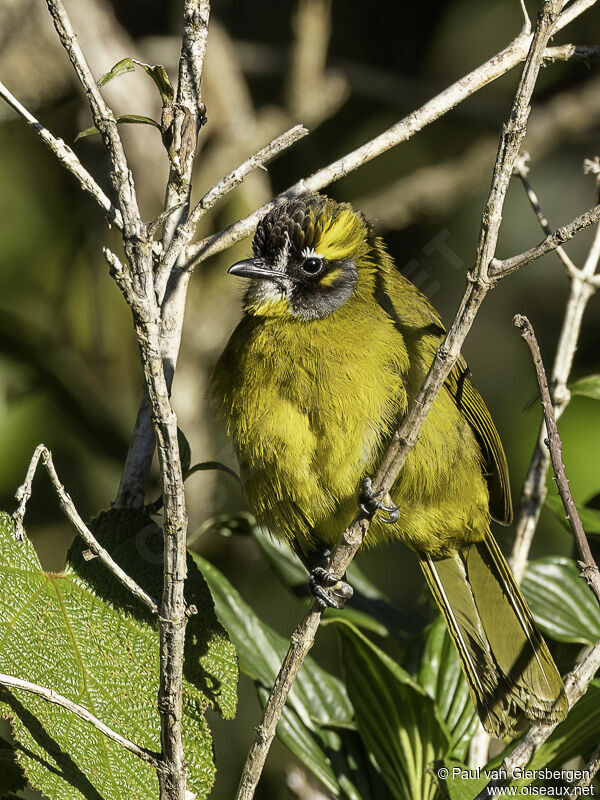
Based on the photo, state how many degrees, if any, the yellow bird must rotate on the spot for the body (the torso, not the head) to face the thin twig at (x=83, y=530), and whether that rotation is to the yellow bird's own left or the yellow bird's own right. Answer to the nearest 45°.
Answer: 0° — it already faces it

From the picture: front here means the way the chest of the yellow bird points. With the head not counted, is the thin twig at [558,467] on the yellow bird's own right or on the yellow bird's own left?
on the yellow bird's own left

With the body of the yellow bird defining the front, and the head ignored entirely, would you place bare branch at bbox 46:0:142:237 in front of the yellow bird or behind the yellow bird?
in front

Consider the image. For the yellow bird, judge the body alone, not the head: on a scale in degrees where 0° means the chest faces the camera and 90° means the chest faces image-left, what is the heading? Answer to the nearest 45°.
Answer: approximately 45°
